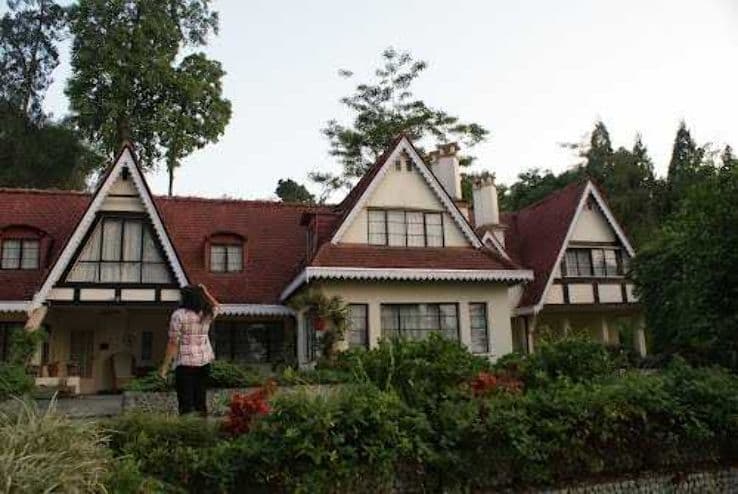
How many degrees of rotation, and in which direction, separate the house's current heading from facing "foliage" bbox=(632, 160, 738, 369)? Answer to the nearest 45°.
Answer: approximately 45° to its left

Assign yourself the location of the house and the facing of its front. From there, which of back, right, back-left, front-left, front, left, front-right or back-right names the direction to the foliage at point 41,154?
back-right

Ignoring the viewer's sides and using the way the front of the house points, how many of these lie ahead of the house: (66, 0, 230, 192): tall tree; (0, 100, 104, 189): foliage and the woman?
1

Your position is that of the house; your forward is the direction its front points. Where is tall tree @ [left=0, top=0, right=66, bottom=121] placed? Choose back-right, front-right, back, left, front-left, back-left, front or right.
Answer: back-right

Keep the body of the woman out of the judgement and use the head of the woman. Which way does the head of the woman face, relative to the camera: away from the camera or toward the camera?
away from the camera

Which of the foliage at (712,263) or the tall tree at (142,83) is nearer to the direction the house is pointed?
the foliage

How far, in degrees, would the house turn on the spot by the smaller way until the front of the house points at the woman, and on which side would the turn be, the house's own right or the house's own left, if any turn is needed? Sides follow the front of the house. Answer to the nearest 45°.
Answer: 0° — it already faces them

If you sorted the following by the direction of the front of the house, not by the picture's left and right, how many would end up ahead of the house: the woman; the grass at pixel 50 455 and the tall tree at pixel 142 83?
2

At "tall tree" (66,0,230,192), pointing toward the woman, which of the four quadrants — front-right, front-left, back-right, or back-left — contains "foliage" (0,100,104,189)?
back-right

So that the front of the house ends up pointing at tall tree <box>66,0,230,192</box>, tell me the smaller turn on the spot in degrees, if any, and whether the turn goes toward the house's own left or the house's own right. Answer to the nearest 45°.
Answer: approximately 135° to the house's own right

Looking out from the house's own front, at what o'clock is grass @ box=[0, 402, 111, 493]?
The grass is roughly at 12 o'clock from the house.

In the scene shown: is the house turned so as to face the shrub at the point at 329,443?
yes

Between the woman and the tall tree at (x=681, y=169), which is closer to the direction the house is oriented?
the woman

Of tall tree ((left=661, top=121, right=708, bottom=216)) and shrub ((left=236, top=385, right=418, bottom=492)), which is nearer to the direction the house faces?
the shrub

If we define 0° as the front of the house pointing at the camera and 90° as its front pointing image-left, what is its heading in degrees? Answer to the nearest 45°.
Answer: approximately 0°
